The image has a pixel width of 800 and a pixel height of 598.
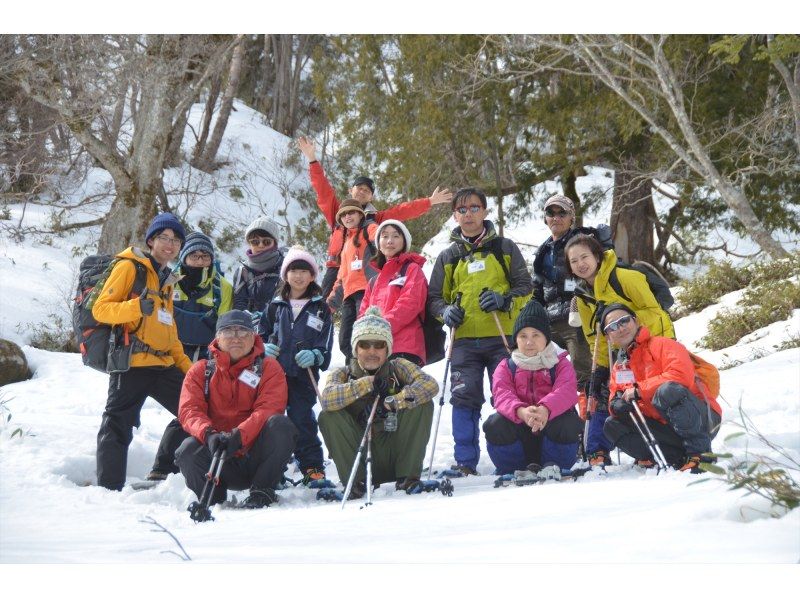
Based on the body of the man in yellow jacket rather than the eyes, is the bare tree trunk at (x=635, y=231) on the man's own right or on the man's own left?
on the man's own left

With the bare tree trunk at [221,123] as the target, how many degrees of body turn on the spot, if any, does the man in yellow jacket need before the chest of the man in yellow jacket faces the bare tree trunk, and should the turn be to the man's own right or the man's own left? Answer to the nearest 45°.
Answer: approximately 135° to the man's own left

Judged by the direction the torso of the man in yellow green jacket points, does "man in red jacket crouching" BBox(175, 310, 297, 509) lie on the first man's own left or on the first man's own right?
on the first man's own right

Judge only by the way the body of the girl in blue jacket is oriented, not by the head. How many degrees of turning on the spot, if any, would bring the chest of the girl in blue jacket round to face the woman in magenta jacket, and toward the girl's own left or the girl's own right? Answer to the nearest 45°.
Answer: approximately 90° to the girl's own left

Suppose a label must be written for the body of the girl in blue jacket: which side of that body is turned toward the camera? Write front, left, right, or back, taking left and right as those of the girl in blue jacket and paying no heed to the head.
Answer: front

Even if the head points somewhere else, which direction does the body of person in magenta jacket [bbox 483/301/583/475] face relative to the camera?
toward the camera

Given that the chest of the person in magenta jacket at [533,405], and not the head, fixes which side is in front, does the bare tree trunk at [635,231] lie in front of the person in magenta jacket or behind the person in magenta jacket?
behind

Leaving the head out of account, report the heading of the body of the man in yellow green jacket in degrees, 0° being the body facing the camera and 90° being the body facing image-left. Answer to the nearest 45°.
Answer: approximately 0°

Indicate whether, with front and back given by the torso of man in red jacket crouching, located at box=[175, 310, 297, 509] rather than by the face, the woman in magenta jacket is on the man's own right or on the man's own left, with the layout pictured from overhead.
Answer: on the man's own left

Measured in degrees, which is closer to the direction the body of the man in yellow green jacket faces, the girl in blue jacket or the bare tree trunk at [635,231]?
the girl in blue jacket

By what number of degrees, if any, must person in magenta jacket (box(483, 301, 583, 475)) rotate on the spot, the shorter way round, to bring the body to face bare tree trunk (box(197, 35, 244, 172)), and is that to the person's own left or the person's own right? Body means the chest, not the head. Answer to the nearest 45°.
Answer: approximately 135° to the person's own right

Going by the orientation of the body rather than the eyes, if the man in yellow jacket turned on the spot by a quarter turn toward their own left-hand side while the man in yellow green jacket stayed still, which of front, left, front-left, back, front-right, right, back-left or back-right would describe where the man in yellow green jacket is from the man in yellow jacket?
front-right

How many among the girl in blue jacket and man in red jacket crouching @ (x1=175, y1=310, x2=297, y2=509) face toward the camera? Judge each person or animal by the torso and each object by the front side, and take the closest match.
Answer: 2

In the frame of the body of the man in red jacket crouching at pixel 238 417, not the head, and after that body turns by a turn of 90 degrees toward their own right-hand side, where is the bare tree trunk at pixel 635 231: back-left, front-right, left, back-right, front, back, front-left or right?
back-right
